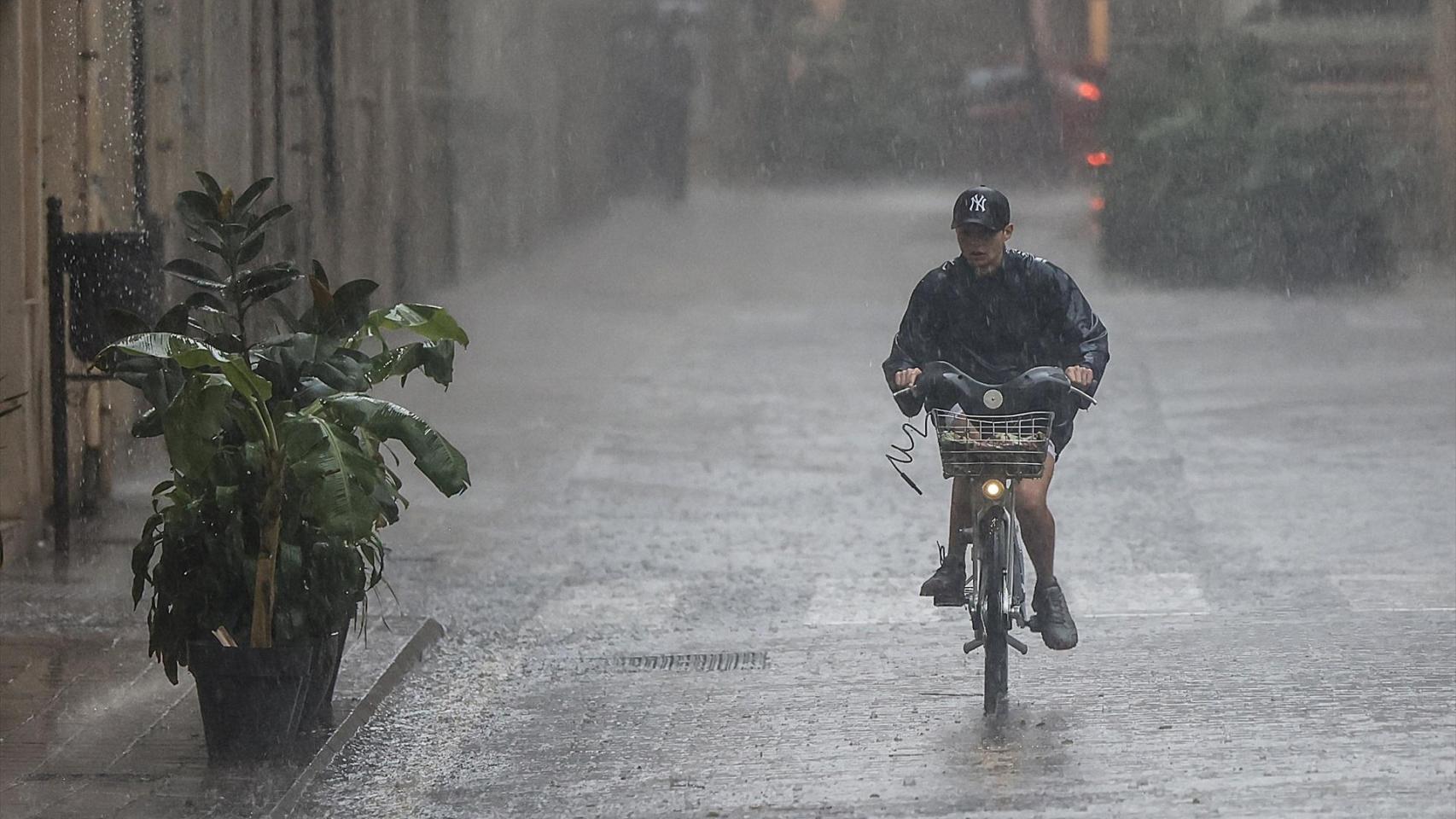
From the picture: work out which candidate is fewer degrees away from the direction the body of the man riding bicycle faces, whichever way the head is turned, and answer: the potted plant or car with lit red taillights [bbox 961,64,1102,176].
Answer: the potted plant

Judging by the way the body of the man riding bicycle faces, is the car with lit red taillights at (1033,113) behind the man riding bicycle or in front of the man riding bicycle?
behind

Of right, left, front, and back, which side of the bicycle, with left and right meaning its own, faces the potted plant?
right

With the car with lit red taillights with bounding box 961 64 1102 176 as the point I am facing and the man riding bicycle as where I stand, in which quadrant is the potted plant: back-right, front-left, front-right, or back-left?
back-left

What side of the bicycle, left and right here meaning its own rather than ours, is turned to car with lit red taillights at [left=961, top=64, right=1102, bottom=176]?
back

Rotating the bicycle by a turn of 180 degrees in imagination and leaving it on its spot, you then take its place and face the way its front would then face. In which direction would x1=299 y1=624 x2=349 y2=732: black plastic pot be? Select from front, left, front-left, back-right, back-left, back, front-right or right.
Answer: left

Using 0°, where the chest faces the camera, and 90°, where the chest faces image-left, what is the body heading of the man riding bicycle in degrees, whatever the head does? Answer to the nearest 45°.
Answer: approximately 0°
